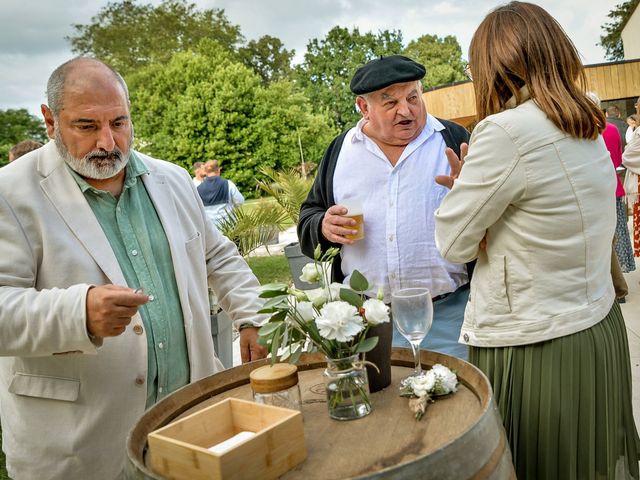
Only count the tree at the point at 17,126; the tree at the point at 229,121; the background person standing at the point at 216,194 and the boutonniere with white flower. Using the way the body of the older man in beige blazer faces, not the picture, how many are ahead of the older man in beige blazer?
1

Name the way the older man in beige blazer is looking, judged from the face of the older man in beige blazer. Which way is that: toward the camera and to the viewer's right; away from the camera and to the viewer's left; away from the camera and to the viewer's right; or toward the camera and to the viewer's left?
toward the camera and to the viewer's right

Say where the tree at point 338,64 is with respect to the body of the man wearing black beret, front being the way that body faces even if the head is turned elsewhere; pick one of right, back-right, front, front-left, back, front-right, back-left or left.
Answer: back

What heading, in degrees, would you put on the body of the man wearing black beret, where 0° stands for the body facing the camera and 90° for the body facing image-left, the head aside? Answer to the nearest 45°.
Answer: approximately 0°

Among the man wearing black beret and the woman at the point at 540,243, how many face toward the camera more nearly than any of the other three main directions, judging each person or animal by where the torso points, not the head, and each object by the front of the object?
1

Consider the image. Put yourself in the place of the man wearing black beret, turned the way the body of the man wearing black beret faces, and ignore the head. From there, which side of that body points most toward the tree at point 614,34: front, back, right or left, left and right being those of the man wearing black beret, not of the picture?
back

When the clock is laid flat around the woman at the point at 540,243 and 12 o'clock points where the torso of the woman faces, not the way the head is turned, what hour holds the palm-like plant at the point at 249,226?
The palm-like plant is roughly at 12 o'clock from the woman.

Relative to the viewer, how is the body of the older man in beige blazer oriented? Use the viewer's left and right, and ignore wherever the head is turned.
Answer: facing the viewer and to the right of the viewer

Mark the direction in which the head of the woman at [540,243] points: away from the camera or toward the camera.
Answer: away from the camera

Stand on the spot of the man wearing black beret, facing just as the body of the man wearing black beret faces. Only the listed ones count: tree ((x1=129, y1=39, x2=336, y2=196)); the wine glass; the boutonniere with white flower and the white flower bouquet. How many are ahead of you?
3

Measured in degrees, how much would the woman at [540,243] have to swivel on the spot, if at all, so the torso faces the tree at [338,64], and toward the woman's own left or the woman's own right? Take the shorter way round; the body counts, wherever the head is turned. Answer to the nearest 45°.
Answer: approximately 45° to the woman's own right

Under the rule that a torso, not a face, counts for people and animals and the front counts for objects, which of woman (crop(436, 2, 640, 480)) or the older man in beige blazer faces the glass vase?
the older man in beige blazer

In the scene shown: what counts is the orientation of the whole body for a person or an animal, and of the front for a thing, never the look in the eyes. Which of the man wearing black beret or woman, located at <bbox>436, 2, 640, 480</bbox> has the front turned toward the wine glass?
the man wearing black beret

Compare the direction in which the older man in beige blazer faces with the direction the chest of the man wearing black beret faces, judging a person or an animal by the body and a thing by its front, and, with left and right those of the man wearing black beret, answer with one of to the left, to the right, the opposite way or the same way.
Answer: the same way

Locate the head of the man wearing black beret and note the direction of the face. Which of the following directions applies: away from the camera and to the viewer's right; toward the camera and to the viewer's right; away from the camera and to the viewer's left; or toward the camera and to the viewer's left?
toward the camera and to the viewer's right

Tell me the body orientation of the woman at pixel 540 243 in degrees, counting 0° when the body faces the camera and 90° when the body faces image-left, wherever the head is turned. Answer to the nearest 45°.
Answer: approximately 135°

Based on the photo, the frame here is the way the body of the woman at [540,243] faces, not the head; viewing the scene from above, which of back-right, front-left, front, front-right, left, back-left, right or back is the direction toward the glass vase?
left

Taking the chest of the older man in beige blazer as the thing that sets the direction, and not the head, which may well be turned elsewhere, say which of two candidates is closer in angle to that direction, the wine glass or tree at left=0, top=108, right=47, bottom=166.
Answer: the wine glass
